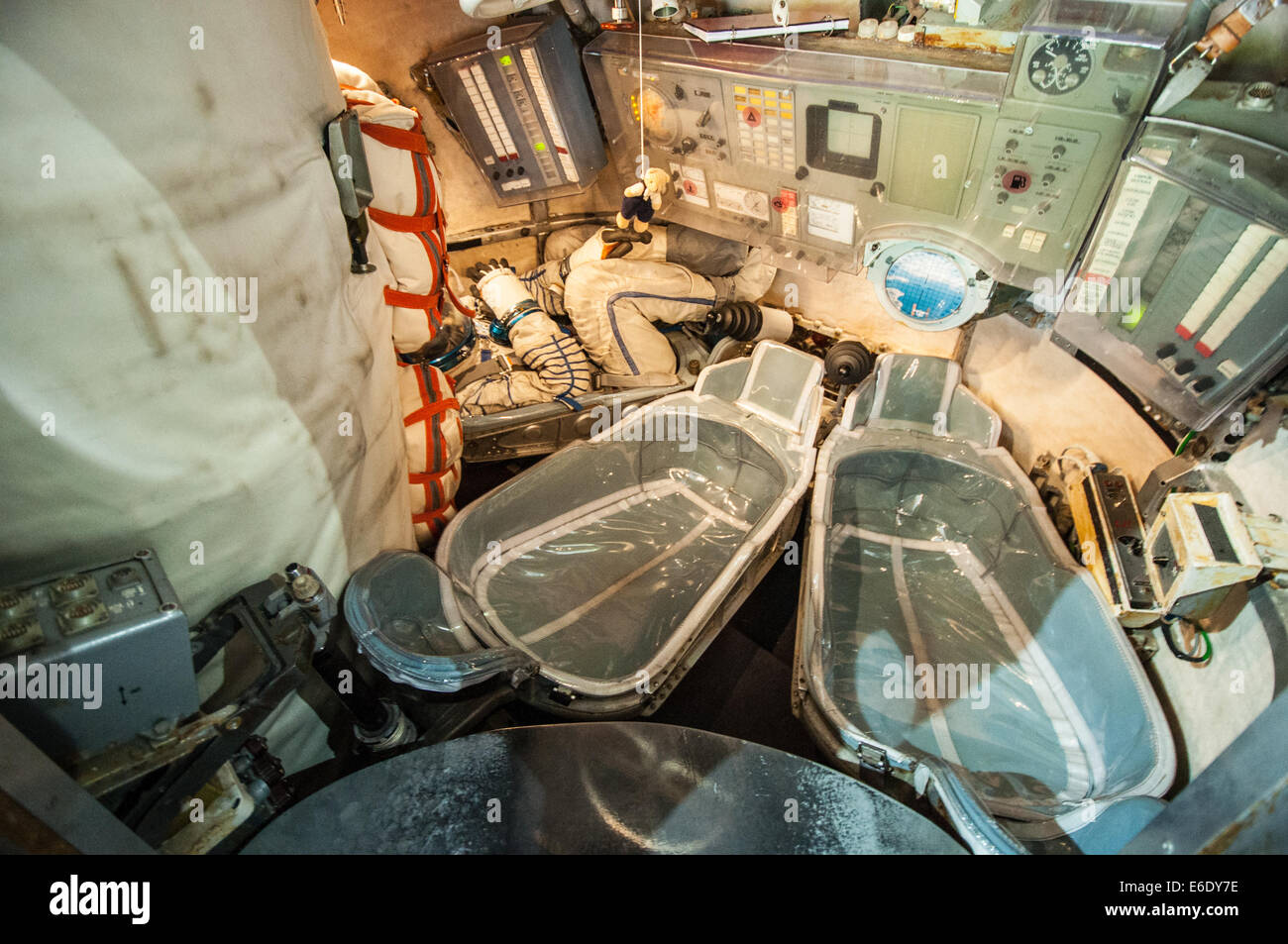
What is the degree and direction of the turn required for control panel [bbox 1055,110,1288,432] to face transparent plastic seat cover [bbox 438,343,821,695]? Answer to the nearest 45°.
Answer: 0° — it already faces it

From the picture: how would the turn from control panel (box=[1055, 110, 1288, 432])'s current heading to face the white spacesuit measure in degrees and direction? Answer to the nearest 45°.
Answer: approximately 45° to its right

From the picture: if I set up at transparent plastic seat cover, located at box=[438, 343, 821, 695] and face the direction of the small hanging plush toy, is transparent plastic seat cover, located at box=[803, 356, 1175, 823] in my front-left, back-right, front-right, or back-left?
back-right

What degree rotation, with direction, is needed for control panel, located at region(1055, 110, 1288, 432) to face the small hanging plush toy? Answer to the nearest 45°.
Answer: approximately 45° to its right

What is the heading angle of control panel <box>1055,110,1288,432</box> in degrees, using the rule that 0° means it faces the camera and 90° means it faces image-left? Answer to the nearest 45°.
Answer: approximately 45°

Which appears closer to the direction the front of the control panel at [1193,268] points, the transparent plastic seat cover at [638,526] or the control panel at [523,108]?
the transparent plastic seat cover

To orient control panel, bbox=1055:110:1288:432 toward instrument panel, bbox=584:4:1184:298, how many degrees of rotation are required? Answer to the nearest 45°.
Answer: approximately 45° to its right

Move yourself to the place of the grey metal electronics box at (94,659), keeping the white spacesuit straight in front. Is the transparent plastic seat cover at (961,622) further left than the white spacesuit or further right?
right
